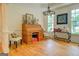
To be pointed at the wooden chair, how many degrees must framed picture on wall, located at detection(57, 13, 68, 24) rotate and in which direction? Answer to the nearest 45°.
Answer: approximately 45° to its right

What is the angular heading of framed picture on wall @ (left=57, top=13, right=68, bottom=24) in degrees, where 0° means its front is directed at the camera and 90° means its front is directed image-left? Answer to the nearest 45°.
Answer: approximately 45°
